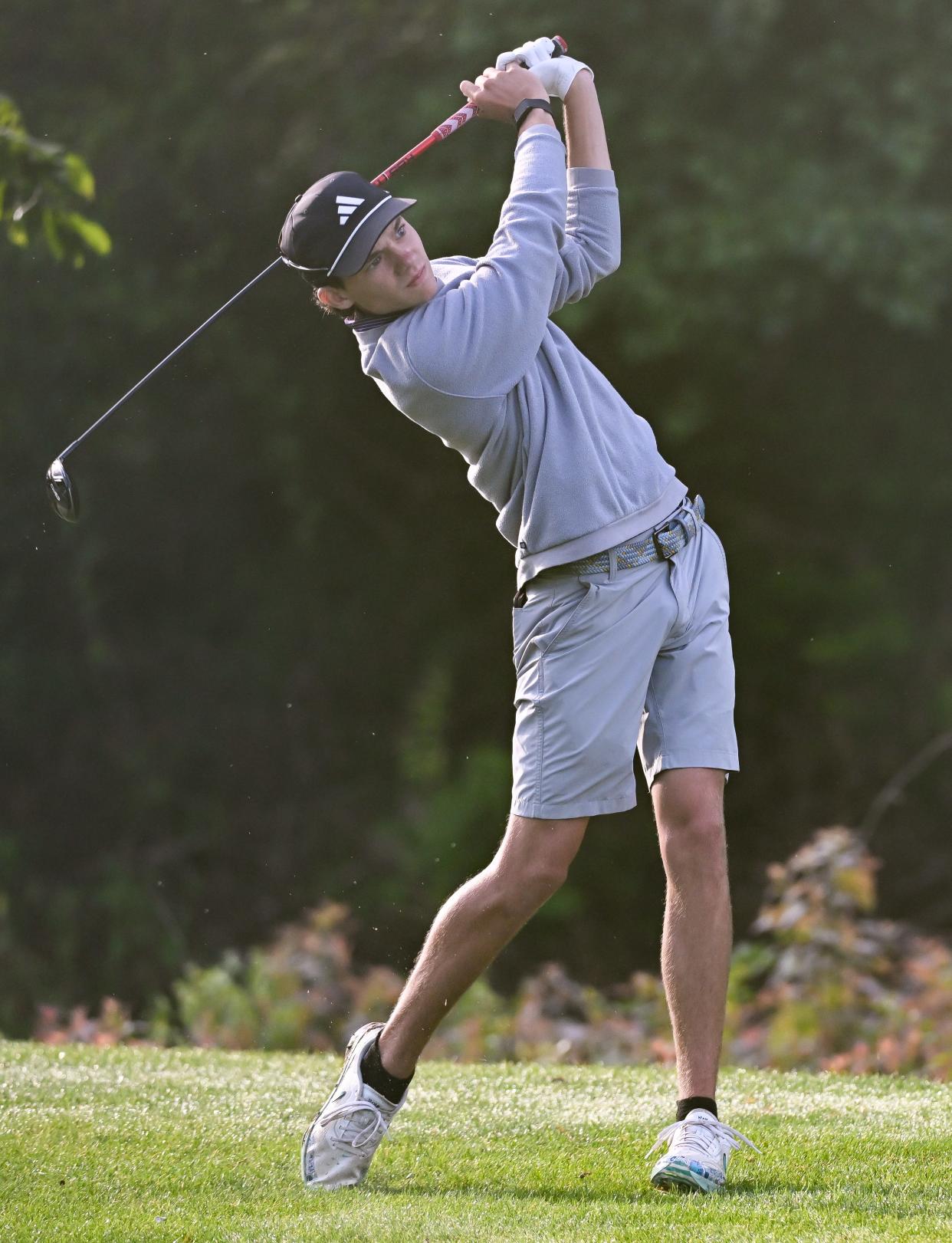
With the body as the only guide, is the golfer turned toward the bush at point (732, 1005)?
no
